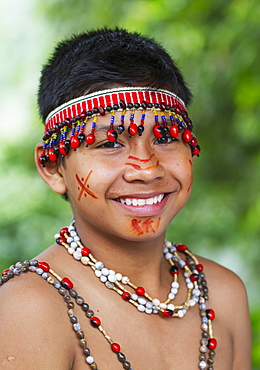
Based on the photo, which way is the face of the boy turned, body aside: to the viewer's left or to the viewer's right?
to the viewer's right

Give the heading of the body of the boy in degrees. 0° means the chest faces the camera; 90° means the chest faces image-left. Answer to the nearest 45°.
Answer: approximately 315°
